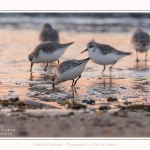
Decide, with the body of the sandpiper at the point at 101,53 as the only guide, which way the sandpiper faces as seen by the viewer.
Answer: to the viewer's left

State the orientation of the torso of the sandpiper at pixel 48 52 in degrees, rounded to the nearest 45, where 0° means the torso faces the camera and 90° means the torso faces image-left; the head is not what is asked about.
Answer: approximately 90°

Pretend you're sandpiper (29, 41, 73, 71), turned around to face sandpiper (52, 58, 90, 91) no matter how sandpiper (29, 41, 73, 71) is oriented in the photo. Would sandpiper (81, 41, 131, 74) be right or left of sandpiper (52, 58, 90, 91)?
left

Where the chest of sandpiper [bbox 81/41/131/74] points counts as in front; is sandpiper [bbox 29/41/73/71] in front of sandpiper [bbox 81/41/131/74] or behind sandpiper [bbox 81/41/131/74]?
in front

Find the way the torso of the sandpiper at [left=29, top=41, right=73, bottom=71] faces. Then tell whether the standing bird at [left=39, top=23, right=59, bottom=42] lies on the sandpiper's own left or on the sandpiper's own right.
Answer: on the sandpiper's own right
